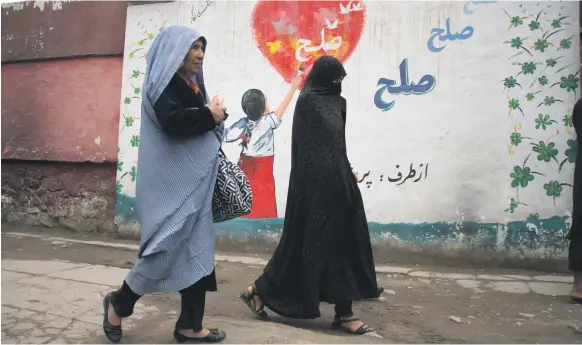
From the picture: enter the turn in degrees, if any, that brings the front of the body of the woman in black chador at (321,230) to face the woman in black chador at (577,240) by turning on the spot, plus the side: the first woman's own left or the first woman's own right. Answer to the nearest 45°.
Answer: approximately 45° to the first woman's own left

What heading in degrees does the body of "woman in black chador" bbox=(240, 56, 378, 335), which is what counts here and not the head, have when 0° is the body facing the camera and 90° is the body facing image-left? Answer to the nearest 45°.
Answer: approximately 270°

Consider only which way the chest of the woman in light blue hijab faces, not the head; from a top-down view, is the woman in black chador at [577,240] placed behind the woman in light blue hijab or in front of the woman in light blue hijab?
in front

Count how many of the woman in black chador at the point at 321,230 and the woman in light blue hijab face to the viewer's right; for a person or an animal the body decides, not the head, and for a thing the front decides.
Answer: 2

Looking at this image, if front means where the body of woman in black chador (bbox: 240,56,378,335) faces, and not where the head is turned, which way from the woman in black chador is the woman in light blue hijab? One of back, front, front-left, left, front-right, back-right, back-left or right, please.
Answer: back-right

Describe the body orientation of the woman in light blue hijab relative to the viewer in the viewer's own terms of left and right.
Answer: facing to the right of the viewer

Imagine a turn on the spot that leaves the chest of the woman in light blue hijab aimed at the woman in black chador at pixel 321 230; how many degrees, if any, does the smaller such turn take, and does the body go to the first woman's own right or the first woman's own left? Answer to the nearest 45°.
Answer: approximately 45° to the first woman's own left
